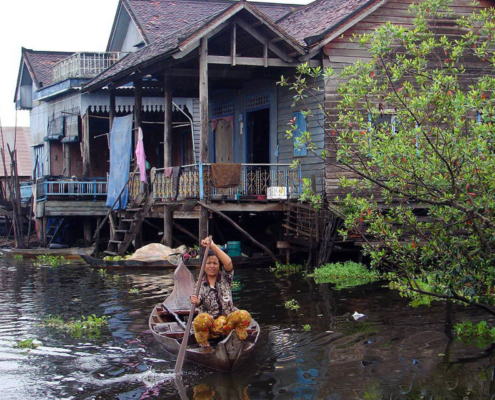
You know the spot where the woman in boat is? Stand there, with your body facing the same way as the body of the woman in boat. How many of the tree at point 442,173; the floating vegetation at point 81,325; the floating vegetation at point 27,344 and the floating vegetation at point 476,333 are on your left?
2

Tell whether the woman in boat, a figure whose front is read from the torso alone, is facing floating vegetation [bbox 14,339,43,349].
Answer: no

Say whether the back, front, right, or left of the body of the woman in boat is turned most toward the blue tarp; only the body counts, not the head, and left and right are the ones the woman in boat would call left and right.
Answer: back

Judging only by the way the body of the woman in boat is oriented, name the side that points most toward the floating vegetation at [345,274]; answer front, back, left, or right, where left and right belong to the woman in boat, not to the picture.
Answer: back

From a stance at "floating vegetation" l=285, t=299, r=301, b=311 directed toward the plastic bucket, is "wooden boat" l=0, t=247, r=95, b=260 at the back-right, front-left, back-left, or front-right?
front-left

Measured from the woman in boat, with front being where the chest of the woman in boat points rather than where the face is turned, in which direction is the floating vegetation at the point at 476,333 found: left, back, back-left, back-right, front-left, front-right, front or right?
left

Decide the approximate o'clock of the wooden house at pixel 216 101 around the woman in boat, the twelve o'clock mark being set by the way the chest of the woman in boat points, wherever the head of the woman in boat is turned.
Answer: The wooden house is roughly at 6 o'clock from the woman in boat.

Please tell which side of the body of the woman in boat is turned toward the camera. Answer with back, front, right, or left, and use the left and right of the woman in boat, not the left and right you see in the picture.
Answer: front

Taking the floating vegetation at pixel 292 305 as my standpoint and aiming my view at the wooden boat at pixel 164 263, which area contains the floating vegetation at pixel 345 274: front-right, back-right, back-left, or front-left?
front-right

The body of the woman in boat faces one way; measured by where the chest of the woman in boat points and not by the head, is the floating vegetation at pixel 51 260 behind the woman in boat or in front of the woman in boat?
behind

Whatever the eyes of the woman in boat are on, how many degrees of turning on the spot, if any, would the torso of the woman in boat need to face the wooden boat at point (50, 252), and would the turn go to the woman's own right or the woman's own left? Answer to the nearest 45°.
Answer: approximately 180°

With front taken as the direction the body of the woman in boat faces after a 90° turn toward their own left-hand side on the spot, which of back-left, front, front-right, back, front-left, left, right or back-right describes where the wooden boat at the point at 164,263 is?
left

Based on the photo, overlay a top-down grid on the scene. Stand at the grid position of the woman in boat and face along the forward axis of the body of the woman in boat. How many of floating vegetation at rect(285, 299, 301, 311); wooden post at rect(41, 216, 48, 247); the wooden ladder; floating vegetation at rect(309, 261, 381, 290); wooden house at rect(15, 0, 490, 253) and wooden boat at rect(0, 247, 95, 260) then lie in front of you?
0

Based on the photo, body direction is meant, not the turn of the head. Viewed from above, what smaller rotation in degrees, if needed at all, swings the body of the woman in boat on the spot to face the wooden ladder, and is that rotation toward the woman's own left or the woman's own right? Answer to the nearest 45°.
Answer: approximately 180°

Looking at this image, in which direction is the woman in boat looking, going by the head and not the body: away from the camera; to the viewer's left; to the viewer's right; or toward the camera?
toward the camera

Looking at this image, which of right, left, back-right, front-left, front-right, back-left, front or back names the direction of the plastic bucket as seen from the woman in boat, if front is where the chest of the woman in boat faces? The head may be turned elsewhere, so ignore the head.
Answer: back

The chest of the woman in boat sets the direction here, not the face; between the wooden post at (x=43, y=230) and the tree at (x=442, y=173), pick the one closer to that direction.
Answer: the tree

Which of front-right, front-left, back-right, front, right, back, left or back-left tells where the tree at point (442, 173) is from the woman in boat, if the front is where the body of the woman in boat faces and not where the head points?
left

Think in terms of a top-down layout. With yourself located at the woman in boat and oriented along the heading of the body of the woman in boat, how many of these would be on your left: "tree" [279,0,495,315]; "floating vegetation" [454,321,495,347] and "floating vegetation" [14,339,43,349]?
2
